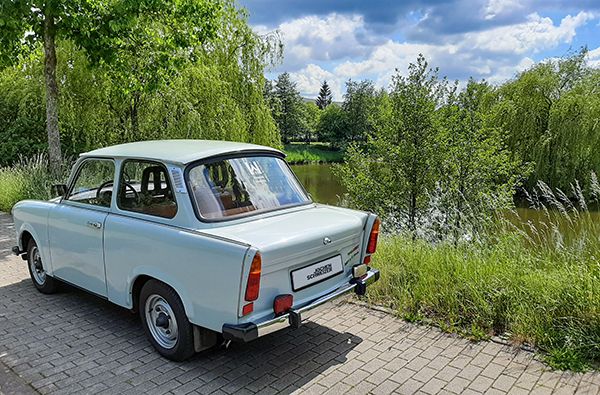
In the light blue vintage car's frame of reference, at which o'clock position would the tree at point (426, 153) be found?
The tree is roughly at 3 o'clock from the light blue vintage car.

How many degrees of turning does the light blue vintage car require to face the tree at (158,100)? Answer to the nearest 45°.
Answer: approximately 45° to its right

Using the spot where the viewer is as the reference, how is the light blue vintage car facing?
facing away from the viewer and to the left of the viewer

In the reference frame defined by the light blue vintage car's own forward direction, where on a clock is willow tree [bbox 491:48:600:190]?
The willow tree is roughly at 3 o'clock from the light blue vintage car.

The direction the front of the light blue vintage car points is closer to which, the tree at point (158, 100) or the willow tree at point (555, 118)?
the tree
